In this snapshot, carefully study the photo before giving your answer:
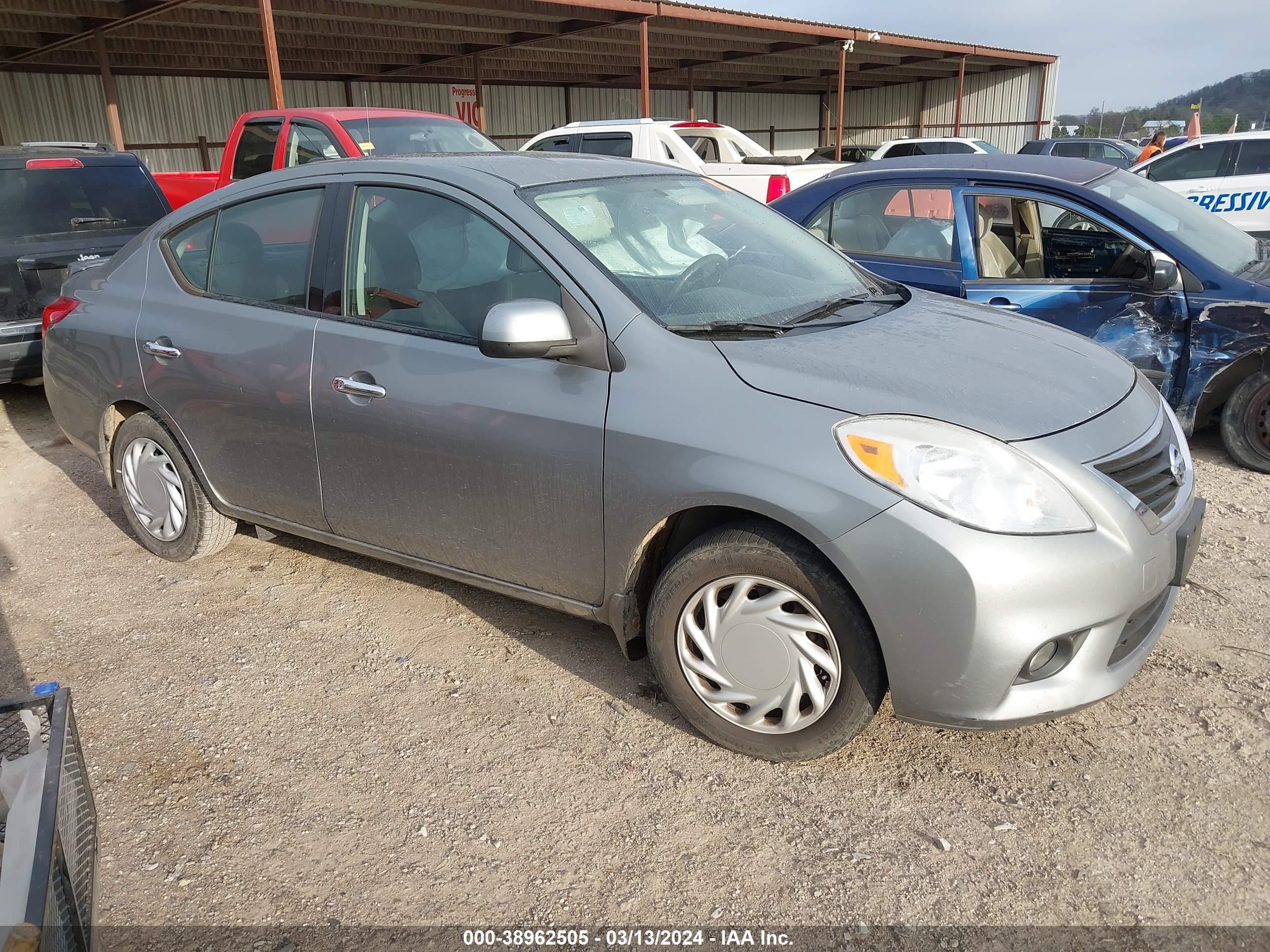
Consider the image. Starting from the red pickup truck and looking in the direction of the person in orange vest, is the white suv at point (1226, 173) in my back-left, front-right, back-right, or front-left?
front-right

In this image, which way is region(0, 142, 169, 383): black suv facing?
away from the camera

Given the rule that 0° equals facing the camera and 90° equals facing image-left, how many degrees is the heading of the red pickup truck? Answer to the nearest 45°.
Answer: approximately 315°

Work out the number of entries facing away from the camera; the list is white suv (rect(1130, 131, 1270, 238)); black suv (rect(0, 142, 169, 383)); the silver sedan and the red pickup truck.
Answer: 1

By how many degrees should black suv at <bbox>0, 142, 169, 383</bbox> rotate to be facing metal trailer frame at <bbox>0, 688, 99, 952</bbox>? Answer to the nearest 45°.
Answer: approximately 180°

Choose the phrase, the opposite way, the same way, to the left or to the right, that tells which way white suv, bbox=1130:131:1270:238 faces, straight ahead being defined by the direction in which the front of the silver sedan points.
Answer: the opposite way

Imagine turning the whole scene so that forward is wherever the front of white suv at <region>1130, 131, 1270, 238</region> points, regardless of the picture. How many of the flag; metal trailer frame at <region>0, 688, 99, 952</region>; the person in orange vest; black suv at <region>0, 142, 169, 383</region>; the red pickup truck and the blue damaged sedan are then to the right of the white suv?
2

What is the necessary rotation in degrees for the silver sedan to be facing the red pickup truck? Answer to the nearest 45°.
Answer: approximately 135° to its left

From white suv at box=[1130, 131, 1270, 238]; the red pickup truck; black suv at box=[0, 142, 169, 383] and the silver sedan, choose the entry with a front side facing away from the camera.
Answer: the black suv

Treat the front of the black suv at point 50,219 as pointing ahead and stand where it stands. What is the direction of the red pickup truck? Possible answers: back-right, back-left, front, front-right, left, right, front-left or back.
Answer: front-right

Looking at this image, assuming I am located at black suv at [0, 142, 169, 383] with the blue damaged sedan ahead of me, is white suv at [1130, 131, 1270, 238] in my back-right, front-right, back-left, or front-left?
front-left

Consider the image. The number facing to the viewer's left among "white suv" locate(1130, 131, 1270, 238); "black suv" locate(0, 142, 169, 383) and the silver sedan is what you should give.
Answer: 1

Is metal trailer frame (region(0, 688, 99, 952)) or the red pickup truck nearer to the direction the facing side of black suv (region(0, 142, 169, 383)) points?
the red pickup truck

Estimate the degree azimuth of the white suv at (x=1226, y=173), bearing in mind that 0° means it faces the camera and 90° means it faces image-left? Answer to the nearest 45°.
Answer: approximately 90°

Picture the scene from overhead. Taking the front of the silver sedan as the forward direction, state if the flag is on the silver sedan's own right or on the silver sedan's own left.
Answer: on the silver sedan's own left

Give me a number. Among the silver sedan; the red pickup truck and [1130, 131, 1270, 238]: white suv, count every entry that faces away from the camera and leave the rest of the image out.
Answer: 0
